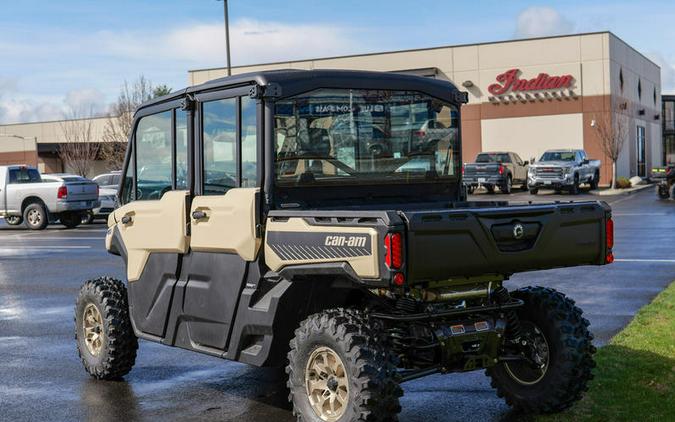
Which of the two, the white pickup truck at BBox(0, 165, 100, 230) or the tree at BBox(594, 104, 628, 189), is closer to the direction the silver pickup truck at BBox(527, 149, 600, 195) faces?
the white pickup truck

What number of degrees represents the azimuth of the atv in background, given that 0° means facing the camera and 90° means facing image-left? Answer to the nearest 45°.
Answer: approximately 45°

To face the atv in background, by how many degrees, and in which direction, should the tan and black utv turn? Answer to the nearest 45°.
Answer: approximately 45° to its right

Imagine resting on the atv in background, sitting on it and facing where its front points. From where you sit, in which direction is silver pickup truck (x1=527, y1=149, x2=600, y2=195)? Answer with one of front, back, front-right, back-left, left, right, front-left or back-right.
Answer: right

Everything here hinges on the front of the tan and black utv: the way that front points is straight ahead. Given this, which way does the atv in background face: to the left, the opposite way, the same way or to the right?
to the left

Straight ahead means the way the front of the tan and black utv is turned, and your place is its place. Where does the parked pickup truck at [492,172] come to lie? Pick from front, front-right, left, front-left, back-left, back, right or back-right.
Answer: front-right

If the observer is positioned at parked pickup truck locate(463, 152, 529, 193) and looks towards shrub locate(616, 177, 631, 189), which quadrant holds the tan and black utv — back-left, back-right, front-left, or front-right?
back-right

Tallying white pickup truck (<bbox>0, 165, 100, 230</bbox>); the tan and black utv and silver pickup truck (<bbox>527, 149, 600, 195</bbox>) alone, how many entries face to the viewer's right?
0

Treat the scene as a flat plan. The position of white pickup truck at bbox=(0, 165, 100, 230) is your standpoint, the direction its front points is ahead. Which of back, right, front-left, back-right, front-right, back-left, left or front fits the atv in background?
back-right

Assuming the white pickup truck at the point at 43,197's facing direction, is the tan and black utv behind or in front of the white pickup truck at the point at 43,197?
behind

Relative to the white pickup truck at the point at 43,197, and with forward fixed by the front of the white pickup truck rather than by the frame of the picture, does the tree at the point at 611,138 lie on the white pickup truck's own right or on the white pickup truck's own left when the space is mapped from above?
on the white pickup truck's own right

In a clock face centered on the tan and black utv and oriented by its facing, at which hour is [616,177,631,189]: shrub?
The shrub is roughly at 2 o'clock from the tan and black utv.

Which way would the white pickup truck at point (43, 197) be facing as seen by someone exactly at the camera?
facing away from the viewer and to the left of the viewer
